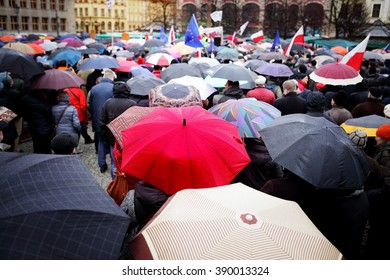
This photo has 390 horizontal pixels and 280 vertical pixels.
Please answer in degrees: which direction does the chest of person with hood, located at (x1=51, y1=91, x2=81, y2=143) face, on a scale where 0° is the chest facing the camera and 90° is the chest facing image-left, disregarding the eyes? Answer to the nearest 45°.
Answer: approximately 180°

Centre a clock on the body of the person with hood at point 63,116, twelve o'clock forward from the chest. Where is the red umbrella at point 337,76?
The red umbrella is roughly at 3 o'clock from the person with hood.

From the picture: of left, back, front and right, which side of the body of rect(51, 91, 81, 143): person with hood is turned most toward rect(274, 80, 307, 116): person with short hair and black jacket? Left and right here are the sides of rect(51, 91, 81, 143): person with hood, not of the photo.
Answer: right

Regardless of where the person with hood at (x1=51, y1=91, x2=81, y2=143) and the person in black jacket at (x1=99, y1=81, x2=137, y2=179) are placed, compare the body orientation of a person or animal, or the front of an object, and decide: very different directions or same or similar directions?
same or similar directions

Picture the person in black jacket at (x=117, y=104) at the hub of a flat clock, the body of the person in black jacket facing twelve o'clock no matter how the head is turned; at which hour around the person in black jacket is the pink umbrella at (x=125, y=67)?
The pink umbrella is roughly at 12 o'clock from the person in black jacket.

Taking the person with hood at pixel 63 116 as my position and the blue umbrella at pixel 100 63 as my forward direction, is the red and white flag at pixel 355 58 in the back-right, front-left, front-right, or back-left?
front-right

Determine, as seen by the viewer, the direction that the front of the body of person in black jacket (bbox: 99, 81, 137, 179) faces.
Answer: away from the camera

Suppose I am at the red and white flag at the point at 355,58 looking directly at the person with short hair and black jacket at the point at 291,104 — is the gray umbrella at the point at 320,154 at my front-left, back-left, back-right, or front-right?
front-left

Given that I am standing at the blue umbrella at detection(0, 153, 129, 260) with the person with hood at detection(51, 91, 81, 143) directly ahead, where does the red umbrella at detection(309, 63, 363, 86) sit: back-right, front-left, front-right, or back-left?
front-right

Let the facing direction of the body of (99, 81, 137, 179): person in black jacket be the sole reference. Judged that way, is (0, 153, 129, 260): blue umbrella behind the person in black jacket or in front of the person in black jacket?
behind

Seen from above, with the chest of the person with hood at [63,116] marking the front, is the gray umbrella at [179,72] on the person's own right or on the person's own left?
on the person's own right

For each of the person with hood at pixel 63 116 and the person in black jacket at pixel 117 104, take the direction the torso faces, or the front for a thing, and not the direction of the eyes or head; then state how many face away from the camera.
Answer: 2

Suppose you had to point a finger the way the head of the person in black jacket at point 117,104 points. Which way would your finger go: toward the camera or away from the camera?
away from the camera

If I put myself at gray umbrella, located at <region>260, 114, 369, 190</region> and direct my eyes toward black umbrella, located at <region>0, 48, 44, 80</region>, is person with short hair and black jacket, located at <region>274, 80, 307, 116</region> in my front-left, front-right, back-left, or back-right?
front-right
